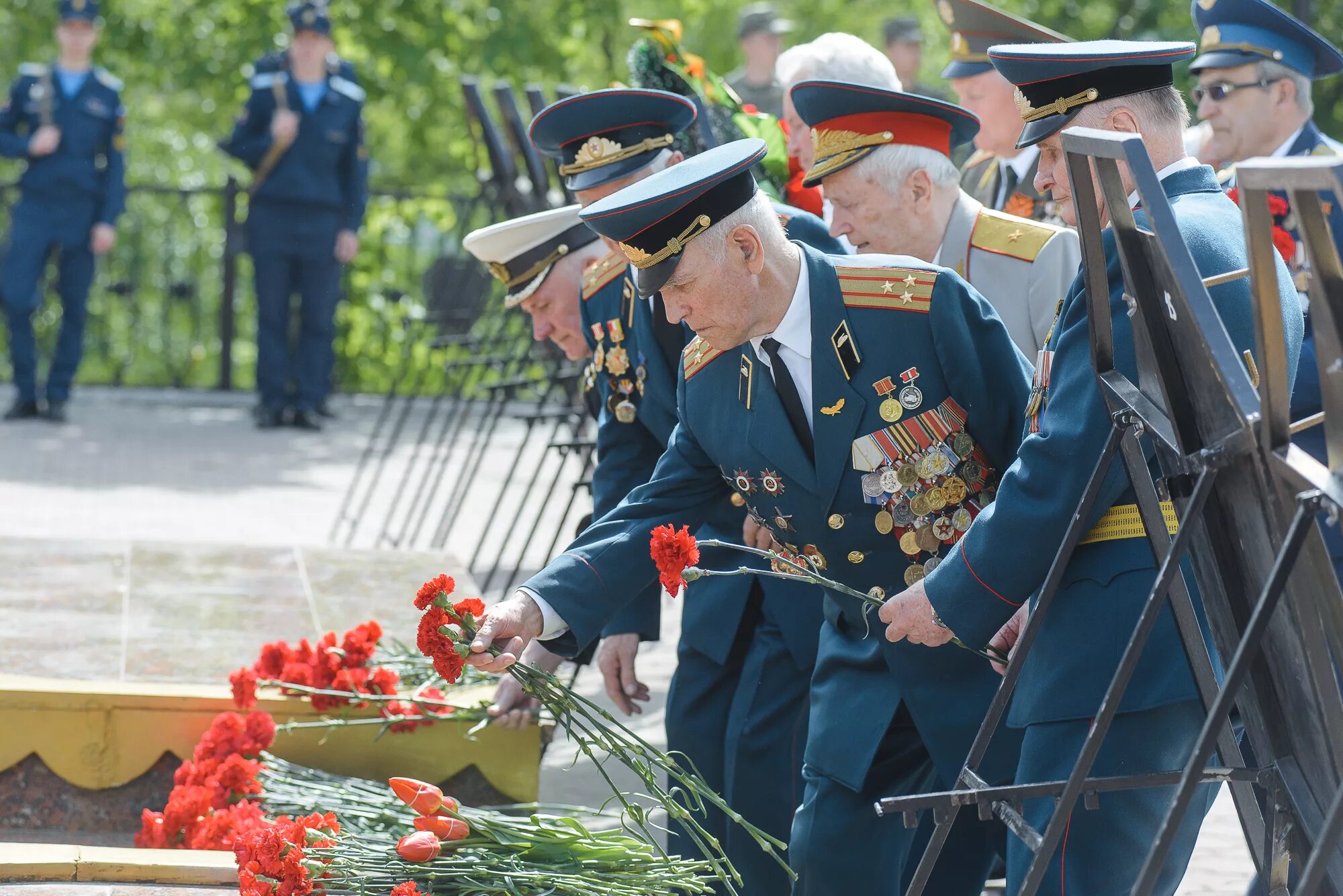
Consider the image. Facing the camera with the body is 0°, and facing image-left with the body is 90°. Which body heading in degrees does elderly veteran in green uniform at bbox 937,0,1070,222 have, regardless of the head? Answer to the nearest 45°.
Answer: approximately 45°

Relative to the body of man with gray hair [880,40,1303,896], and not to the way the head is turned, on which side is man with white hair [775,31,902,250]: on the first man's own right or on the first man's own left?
on the first man's own right

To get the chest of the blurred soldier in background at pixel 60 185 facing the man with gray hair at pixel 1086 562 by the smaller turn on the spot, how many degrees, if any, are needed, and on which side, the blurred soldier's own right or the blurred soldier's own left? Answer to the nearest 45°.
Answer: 0° — they already face them

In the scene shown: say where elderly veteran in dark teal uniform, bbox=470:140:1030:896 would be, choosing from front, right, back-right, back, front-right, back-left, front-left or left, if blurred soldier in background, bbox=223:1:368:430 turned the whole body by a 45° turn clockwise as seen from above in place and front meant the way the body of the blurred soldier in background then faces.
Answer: front-left

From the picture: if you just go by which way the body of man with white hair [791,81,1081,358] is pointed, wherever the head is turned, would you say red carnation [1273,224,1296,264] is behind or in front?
behind

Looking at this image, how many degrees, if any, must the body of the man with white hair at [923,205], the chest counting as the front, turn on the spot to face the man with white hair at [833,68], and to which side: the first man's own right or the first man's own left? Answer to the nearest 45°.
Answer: approximately 90° to the first man's own right

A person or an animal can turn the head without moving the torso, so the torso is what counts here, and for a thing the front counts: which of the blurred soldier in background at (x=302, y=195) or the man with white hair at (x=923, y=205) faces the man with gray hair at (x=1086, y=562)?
the blurred soldier in background

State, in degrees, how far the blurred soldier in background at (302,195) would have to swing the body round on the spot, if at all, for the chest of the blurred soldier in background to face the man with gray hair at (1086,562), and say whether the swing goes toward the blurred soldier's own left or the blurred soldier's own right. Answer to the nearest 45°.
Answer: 0° — they already face them

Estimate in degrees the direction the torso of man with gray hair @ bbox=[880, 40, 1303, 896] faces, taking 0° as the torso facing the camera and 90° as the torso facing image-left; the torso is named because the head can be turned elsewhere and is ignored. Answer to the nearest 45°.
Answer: approximately 90°

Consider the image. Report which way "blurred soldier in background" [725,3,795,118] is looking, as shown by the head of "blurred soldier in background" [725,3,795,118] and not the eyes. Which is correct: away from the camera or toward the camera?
toward the camera

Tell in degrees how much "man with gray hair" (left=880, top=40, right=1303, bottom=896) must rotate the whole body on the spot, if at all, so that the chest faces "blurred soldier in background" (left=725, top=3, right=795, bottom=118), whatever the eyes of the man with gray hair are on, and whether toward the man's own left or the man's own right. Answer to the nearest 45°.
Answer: approximately 90° to the man's own right

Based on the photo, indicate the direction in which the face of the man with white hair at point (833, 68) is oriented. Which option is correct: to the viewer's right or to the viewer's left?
to the viewer's left

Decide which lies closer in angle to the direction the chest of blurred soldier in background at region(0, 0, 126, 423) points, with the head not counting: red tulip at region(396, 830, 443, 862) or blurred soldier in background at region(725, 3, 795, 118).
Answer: the red tulip

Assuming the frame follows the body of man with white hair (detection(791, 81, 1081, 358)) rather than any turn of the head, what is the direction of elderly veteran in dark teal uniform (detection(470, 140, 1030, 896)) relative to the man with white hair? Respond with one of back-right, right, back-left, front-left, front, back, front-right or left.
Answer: left

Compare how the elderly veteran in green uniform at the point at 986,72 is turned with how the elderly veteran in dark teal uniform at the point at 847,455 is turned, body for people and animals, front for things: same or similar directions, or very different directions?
same or similar directions

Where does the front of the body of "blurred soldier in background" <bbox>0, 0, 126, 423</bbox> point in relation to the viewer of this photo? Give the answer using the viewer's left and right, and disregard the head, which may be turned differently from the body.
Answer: facing the viewer

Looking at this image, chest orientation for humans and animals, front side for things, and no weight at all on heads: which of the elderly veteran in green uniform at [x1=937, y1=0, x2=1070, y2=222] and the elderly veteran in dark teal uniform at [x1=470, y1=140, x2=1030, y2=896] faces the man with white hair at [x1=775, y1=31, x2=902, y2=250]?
the elderly veteran in green uniform at [x1=937, y1=0, x2=1070, y2=222]

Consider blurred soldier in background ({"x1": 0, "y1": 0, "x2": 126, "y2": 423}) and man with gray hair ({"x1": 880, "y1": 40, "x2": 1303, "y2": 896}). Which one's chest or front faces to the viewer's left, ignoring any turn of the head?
the man with gray hair

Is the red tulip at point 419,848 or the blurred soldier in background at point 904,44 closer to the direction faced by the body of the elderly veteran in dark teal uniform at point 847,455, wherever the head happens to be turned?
the red tulip

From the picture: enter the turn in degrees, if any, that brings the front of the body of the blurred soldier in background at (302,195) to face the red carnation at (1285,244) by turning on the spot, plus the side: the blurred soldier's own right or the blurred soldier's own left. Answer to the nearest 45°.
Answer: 0° — they already face it
